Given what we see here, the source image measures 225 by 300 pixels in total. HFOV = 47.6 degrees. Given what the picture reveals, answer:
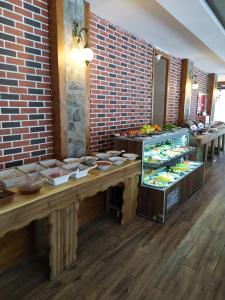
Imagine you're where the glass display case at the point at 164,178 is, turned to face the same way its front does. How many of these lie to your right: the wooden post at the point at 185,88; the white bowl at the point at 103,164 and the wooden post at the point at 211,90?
1

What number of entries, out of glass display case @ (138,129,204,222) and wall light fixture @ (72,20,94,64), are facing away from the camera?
0

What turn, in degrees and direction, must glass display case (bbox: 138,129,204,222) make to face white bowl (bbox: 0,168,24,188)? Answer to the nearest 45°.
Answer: approximately 90° to its right

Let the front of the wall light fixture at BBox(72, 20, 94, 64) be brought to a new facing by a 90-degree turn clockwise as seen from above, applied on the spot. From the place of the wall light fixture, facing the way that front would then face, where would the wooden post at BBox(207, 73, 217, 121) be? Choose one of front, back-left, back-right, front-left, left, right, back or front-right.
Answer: back

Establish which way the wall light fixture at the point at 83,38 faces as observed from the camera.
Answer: facing the viewer and to the right of the viewer

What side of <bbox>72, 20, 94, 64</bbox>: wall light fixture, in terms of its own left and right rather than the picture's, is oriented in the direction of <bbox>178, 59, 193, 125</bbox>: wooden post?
left
